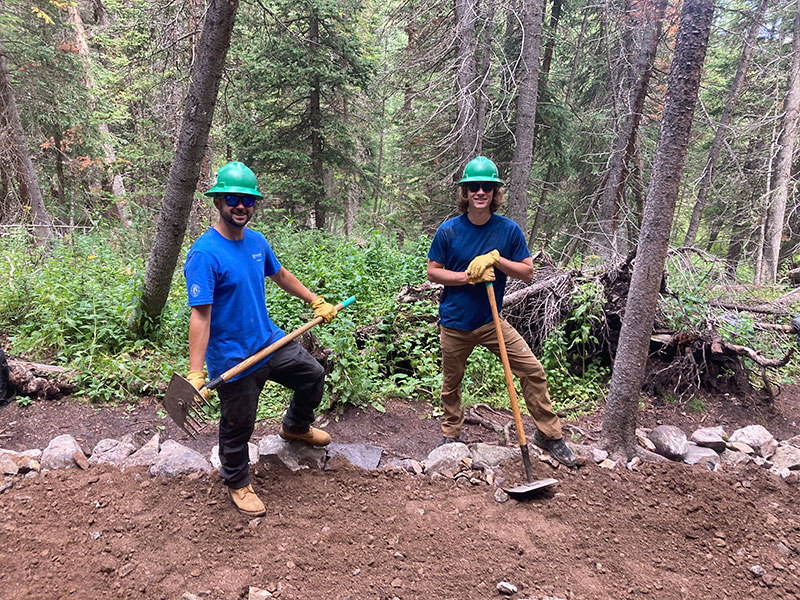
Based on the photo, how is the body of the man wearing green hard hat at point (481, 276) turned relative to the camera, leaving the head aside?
toward the camera

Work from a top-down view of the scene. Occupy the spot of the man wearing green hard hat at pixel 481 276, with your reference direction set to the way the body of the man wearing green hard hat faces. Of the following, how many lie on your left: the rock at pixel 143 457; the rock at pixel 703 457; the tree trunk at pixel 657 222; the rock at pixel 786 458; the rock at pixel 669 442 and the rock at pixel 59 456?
4

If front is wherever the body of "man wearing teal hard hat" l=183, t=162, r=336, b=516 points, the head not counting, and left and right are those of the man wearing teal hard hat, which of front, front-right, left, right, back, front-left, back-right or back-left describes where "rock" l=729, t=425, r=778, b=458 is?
front-left

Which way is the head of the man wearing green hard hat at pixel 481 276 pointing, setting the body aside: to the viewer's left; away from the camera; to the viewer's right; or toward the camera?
toward the camera

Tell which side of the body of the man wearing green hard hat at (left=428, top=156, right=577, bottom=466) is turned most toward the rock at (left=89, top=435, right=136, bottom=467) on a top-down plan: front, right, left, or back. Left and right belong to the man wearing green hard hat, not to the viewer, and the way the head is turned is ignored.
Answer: right

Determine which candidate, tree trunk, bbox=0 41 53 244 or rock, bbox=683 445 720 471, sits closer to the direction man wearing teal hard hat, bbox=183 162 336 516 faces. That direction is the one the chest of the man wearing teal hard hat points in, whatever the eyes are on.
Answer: the rock

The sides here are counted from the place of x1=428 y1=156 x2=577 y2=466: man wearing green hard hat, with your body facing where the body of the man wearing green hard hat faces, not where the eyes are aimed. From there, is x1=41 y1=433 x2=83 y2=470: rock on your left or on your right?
on your right

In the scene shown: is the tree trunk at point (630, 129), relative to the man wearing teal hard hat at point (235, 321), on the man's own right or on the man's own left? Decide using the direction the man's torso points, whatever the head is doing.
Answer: on the man's own left

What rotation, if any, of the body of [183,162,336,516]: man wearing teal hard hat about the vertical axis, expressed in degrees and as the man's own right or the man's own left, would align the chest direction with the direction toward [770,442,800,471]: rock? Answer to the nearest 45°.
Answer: approximately 45° to the man's own left

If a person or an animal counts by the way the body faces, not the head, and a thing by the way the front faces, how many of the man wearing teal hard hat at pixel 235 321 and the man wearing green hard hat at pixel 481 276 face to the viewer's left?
0

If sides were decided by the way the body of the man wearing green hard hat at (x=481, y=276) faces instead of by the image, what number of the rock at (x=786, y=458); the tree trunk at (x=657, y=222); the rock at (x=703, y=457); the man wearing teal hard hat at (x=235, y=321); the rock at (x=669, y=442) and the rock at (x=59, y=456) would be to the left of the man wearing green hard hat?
4

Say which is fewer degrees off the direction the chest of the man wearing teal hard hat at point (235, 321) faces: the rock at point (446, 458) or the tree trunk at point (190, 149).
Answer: the rock

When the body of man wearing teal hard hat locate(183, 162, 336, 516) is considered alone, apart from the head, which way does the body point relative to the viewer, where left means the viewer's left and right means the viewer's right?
facing the viewer and to the right of the viewer

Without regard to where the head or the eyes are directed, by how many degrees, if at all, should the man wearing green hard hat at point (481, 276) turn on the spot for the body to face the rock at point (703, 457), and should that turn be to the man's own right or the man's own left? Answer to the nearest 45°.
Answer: approximately 90° to the man's own left

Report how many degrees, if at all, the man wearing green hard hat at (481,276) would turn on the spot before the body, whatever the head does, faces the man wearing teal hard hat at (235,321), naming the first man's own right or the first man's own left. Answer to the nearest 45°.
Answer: approximately 45° to the first man's own right

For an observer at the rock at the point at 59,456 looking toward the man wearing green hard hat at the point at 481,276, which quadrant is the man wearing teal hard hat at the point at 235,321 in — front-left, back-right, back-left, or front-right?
front-right

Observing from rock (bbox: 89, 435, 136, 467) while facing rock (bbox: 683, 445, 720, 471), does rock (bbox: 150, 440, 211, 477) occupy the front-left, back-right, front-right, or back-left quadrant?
front-right
